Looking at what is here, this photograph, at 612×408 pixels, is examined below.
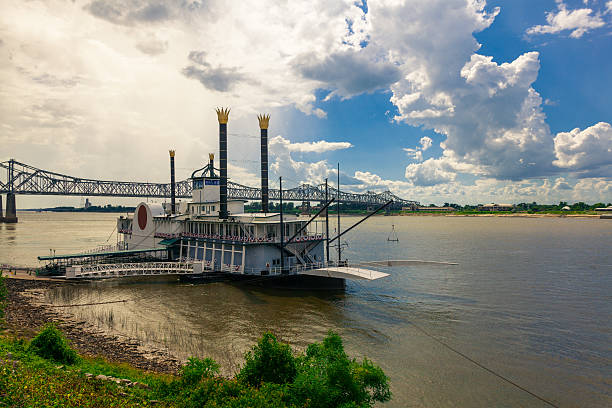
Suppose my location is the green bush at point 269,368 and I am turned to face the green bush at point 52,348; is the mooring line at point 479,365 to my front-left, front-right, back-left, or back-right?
back-right

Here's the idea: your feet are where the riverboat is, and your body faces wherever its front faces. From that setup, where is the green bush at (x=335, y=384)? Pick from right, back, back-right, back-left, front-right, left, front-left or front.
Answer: front-right

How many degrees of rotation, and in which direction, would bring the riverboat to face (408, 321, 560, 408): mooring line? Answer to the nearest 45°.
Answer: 0° — it already faces it

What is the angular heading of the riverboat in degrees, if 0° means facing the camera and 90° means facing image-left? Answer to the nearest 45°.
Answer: approximately 315°

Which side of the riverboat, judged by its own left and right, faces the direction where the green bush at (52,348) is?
right

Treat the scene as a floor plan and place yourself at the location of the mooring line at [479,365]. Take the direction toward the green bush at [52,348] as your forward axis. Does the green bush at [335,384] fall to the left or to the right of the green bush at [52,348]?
left

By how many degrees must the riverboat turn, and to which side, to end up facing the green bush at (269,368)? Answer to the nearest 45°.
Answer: approximately 45° to its right

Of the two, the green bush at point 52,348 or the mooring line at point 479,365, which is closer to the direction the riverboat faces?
the mooring line
